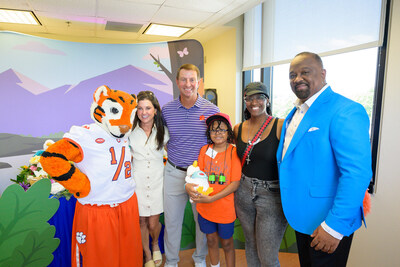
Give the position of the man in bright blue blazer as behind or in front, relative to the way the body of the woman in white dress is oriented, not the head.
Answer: in front

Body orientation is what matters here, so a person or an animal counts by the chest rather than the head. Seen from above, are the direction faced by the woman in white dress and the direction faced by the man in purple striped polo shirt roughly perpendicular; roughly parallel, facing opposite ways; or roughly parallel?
roughly parallel

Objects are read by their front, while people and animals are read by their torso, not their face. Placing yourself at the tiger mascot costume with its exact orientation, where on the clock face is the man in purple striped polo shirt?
The man in purple striped polo shirt is roughly at 10 o'clock from the tiger mascot costume.

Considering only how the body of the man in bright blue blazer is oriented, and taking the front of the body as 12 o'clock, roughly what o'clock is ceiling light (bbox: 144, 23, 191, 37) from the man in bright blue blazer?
The ceiling light is roughly at 3 o'clock from the man in bright blue blazer.

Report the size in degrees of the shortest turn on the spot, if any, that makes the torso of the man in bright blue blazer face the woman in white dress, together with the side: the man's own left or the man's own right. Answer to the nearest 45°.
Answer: approximately 45° to the man's own right

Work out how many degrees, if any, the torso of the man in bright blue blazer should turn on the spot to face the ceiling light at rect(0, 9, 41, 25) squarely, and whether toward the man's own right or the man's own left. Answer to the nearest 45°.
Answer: approximately 45° to the man's own right

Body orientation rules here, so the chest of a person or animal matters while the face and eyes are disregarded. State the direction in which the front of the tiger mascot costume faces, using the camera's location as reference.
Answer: facing the viewer and to the right of the viewer

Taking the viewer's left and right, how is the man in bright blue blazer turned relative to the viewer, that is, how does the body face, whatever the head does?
facing the viewer and to the left of the viewer

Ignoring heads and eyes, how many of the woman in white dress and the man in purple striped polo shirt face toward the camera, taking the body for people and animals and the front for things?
2

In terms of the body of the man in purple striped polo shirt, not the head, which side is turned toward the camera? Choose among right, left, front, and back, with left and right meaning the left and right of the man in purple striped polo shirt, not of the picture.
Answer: front

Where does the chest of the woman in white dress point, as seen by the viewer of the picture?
toward the camera

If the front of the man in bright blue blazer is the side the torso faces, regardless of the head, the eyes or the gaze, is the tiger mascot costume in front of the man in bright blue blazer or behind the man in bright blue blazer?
in front

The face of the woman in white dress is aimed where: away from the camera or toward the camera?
toward the camera
